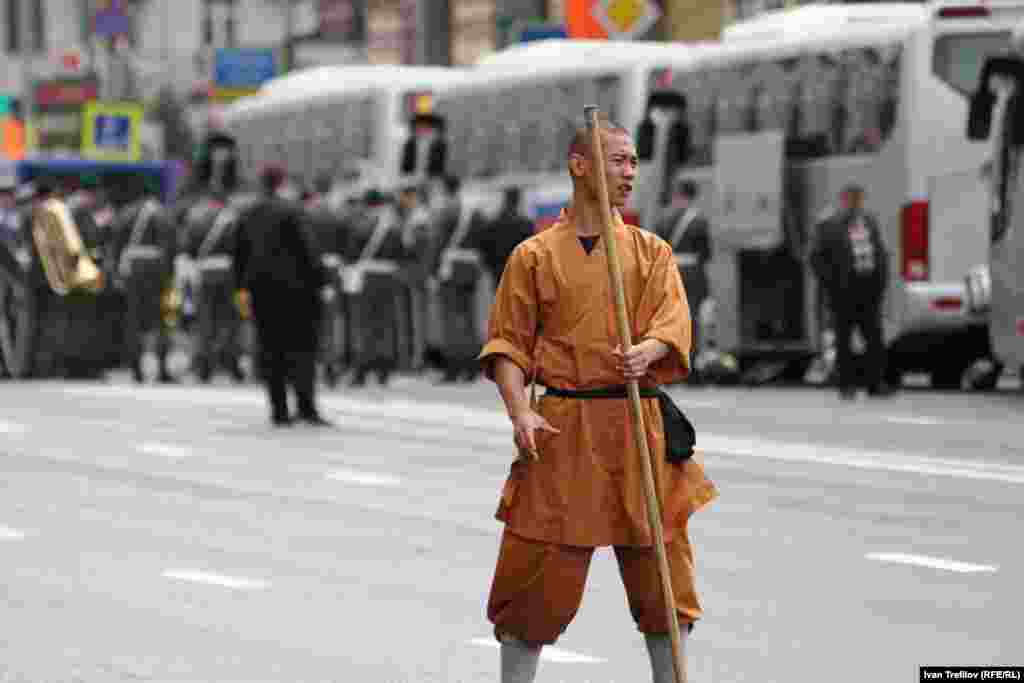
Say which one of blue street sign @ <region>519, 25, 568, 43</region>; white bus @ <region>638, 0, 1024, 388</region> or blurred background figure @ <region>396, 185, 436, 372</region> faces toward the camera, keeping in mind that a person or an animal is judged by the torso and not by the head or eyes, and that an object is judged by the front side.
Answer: the blue street sign

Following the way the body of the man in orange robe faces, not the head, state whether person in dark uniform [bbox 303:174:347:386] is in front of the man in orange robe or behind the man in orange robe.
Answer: behind

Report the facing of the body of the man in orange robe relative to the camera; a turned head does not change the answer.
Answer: toward the camera

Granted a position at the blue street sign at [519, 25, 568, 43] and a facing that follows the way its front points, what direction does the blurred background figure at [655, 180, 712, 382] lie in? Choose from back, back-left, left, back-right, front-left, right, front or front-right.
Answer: front

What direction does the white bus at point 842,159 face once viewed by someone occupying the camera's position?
facing away from the viewer and to the left of the viewer

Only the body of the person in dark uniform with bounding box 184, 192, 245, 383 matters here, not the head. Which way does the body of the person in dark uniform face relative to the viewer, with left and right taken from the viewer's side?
facing the viewer

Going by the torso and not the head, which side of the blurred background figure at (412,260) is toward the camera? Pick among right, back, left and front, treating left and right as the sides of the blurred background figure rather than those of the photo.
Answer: left

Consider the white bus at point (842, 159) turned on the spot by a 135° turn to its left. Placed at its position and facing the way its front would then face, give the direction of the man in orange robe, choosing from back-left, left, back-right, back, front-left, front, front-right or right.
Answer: front

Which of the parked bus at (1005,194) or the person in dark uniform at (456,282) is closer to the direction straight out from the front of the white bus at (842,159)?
the person in dark uniform

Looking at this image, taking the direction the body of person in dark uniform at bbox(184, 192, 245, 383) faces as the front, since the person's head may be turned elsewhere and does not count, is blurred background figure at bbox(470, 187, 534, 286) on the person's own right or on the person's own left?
on the person's own left

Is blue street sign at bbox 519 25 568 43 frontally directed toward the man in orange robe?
yes

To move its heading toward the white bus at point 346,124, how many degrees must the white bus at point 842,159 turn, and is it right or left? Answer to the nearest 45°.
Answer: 0° — it already faces it

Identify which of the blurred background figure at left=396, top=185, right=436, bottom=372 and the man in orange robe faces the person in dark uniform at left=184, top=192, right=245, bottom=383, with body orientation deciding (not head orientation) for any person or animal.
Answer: the blurred background figure
